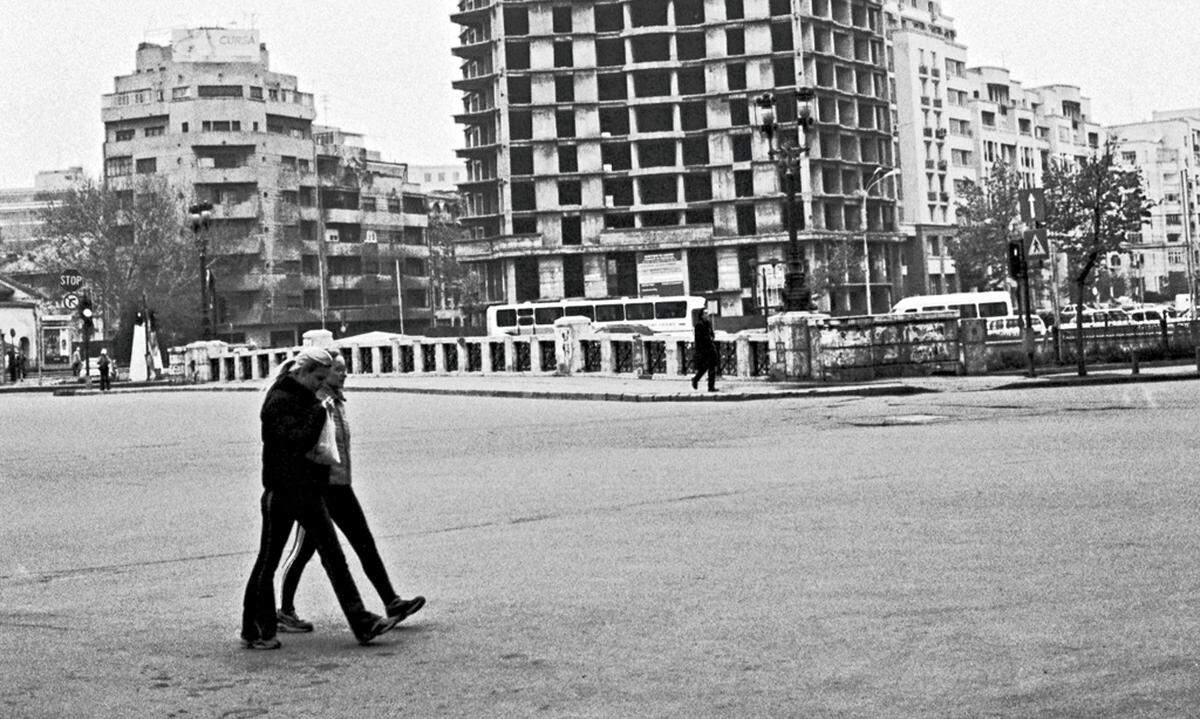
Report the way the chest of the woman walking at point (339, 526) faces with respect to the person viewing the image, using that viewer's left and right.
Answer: facing to the right of the viewer

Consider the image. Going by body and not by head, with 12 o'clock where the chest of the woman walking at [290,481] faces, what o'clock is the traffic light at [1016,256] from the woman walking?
The traffic light is roughly at 10 o'clock from the woman walking.

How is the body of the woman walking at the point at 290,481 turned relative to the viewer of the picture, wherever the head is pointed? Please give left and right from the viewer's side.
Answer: facing to the right of the viewer

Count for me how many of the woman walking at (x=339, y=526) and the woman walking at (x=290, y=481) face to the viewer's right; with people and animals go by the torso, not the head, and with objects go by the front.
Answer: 2

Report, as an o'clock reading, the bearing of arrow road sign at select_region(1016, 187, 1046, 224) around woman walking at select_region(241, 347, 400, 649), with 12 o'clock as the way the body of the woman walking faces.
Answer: The arrow road sign is roughly at 10 o'clock from the woman walking.

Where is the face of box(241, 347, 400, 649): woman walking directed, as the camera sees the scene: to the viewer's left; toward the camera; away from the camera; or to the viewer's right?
to the viewer's right

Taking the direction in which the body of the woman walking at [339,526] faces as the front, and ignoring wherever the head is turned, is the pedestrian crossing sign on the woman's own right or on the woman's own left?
on the woman's own left
